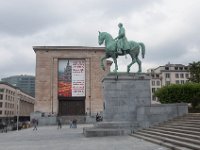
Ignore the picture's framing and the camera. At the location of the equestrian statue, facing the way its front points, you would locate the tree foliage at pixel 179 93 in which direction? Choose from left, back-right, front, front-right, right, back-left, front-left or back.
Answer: back-right

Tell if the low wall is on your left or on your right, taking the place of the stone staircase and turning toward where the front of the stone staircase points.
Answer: on your right

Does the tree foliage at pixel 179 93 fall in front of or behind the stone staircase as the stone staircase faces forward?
behind

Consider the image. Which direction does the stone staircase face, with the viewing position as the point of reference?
facing the viewer and to the left of the viewer

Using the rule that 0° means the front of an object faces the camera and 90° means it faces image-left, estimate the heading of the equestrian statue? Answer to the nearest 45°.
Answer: approximately 90°

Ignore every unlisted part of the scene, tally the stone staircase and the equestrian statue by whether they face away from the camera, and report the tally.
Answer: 0

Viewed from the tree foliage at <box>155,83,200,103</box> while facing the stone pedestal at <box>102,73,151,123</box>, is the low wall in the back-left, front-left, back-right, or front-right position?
front-left

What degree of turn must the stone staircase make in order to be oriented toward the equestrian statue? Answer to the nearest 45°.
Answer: approximately 90° to its right
